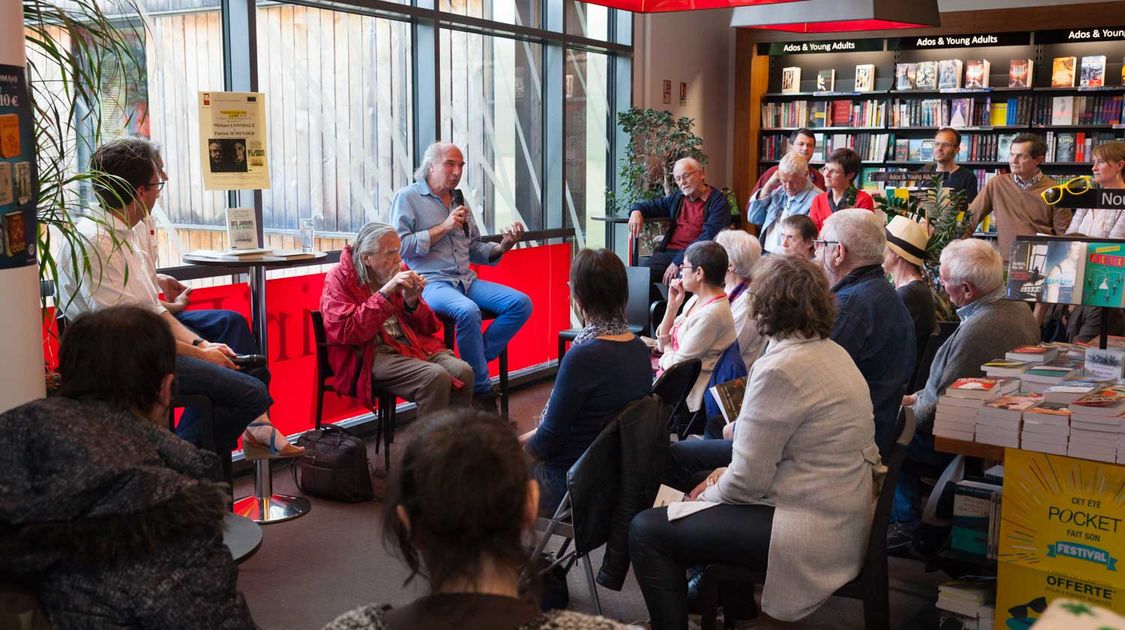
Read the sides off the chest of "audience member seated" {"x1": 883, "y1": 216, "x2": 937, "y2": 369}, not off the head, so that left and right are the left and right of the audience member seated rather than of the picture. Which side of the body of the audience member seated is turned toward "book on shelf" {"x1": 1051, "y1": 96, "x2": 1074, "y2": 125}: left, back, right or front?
right

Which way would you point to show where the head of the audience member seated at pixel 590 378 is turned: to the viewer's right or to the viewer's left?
to the viewer's left

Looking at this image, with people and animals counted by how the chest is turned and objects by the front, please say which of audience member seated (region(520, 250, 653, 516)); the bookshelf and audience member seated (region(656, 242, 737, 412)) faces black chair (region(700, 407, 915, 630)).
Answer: the bookshelf

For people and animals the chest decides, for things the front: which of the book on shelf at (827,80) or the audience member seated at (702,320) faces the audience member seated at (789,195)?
the book on shelf

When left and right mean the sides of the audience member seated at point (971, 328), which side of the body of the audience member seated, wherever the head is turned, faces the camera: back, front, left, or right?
left

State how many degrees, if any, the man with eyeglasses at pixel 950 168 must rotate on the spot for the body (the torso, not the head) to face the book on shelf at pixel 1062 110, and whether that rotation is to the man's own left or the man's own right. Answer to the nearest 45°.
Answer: approximately 180°

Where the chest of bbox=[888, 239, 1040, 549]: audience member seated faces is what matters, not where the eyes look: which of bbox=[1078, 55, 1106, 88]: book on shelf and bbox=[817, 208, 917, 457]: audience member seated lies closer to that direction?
the audience member seated

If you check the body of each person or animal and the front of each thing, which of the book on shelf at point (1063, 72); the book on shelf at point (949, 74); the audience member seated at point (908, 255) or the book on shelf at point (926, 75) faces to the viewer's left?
the audience member seated

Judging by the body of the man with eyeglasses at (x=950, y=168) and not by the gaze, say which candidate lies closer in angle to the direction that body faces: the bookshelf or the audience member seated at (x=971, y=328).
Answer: the audience member seated

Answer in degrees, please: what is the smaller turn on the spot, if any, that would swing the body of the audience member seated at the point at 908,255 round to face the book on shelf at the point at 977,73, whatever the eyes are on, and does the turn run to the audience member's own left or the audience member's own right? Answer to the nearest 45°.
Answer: approximately 90° to the audience member's own right

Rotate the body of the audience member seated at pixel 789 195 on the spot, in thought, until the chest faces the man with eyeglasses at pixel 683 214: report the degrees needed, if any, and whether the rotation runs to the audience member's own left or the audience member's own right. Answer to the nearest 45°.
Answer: approximately 45° to the audience member's own right
